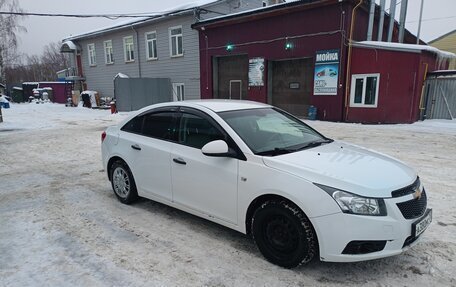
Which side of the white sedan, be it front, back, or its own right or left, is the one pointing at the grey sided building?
back

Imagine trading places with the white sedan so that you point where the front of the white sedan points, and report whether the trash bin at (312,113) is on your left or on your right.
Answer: on your left

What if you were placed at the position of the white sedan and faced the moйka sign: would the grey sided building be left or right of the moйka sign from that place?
left

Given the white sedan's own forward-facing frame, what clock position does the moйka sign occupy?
The moйka sign is roughly at 8 o'clock from the white sedan.

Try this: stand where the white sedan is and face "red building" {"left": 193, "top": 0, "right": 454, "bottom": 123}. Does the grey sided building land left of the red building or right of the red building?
left

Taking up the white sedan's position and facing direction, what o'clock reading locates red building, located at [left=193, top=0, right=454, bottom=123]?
The red building is roughly at 8 o'clock from the white sedan.

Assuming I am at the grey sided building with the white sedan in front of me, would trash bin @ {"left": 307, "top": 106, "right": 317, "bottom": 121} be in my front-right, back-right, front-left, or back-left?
front-left

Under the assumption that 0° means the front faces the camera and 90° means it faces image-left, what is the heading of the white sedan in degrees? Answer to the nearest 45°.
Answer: approximately 315°
